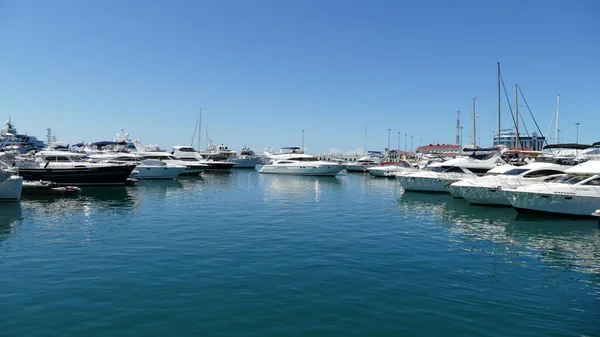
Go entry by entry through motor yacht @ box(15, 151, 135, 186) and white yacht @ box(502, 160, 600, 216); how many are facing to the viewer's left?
1

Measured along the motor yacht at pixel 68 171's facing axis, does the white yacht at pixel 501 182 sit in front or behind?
in front

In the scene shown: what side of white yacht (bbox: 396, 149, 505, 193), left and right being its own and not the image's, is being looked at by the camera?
left

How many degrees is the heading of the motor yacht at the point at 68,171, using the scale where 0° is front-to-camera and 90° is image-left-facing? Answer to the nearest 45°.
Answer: approximately 270°

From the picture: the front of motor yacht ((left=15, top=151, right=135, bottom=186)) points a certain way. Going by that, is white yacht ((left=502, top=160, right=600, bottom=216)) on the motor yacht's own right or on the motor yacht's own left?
on the motor yacht's own right

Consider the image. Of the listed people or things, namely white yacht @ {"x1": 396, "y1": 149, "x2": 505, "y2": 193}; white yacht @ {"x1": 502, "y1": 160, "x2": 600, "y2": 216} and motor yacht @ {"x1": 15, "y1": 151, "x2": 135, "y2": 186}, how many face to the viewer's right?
1

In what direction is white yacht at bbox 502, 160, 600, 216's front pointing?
to the viewer's left

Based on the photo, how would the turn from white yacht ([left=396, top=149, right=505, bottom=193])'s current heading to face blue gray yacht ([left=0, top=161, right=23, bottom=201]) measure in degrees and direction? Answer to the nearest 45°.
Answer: approximately 45° to its left

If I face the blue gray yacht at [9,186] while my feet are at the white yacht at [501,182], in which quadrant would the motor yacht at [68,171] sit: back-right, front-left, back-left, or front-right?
front-right

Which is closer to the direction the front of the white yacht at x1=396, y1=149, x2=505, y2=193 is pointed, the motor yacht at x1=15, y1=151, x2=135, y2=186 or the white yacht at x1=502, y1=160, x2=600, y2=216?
the motor yacht

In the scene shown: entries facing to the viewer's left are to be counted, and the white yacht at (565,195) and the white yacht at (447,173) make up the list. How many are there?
2

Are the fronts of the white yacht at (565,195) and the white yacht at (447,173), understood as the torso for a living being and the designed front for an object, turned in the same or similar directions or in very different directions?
same or similar directions

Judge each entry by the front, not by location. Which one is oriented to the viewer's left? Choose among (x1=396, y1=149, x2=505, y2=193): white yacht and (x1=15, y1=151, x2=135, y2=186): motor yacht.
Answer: the white yacht

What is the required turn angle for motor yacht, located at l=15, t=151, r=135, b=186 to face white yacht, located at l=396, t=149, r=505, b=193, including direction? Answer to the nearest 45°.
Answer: approximately 45° to its right

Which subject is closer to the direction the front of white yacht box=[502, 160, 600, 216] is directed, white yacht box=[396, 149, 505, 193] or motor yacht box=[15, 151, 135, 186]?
the motor yacht

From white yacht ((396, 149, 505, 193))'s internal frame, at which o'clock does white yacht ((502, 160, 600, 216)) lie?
white yacht ((502, 160, 600, 216)) is roughly at 8 o'clock from white yacht ((396, 149, 505, 193)).
